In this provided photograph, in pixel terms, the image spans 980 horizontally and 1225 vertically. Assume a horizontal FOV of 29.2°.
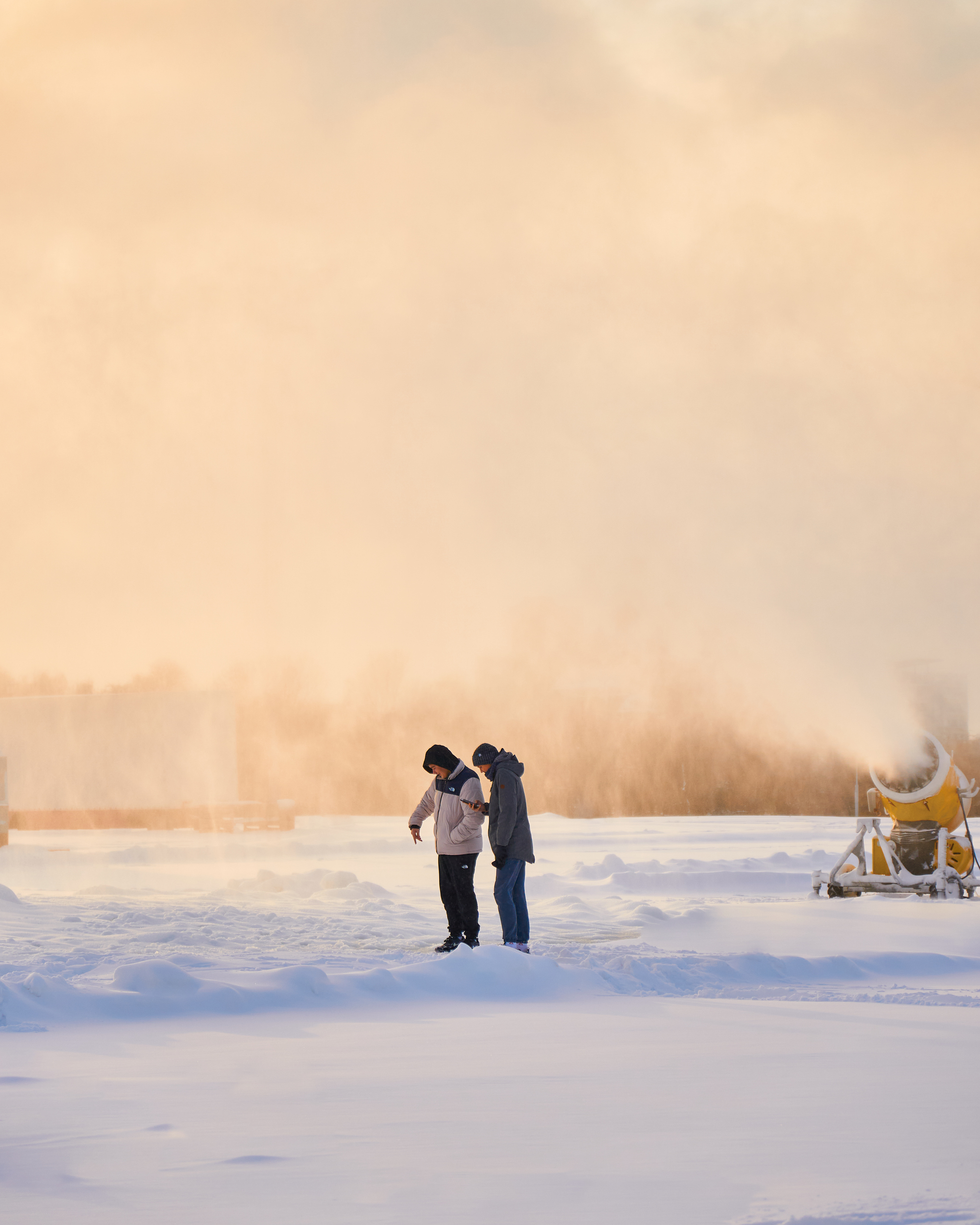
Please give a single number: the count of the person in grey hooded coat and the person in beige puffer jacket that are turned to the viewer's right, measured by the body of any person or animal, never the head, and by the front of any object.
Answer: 0

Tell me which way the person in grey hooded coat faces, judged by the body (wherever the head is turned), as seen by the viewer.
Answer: to the viewer's left

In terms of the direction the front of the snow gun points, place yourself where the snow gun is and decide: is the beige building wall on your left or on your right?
on your right

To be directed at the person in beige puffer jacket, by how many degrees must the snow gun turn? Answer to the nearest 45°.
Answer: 0° — it already faces them

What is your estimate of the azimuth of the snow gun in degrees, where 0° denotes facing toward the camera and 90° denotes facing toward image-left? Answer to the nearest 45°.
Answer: approximately 45°

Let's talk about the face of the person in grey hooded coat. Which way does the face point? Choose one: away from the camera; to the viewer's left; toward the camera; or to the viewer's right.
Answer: to the viewer's left

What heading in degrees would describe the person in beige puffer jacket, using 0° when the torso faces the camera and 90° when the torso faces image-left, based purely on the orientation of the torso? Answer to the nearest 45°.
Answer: approximately 45°
